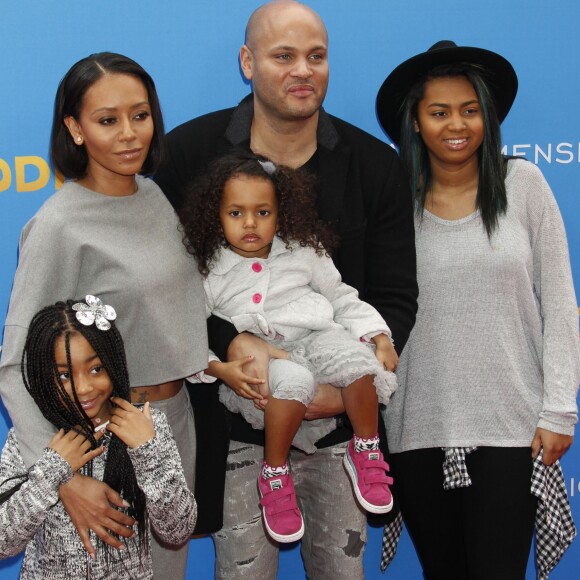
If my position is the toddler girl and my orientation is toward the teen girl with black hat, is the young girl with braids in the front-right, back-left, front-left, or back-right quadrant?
back-right

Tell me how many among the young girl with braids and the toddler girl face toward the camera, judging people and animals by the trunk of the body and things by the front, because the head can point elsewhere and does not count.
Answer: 2

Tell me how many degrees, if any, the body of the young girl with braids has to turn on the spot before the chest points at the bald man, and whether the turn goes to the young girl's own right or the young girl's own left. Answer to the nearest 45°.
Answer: approximately 135° to the young girl's own left

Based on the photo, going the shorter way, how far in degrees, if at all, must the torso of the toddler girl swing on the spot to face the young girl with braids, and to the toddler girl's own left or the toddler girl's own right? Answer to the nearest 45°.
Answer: approximately 45° to the toddler girl's own right

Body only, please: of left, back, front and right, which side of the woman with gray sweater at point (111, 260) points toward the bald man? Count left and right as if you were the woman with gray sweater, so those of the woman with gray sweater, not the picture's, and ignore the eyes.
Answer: left

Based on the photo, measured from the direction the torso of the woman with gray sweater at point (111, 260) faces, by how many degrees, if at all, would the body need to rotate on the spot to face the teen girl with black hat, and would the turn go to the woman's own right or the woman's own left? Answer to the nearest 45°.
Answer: approximately 45° to the woman's own left

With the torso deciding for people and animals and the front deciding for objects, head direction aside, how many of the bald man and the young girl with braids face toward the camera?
2

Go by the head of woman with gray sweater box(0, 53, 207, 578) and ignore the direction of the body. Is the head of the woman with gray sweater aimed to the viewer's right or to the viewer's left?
to the viewer's right

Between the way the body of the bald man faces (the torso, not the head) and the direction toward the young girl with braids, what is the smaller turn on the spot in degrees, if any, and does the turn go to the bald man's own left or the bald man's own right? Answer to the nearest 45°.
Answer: approximately 45° to the bald man's own right
